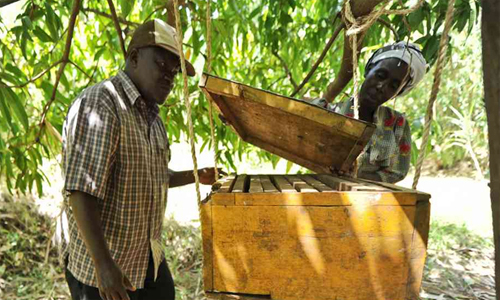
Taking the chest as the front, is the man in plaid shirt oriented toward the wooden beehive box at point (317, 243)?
yes

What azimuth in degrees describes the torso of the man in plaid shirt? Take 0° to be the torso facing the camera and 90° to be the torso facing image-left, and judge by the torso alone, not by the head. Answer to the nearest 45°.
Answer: approximately 315°

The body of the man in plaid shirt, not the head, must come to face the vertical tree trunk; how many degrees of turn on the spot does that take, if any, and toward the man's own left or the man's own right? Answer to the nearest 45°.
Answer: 0° — they already face it
